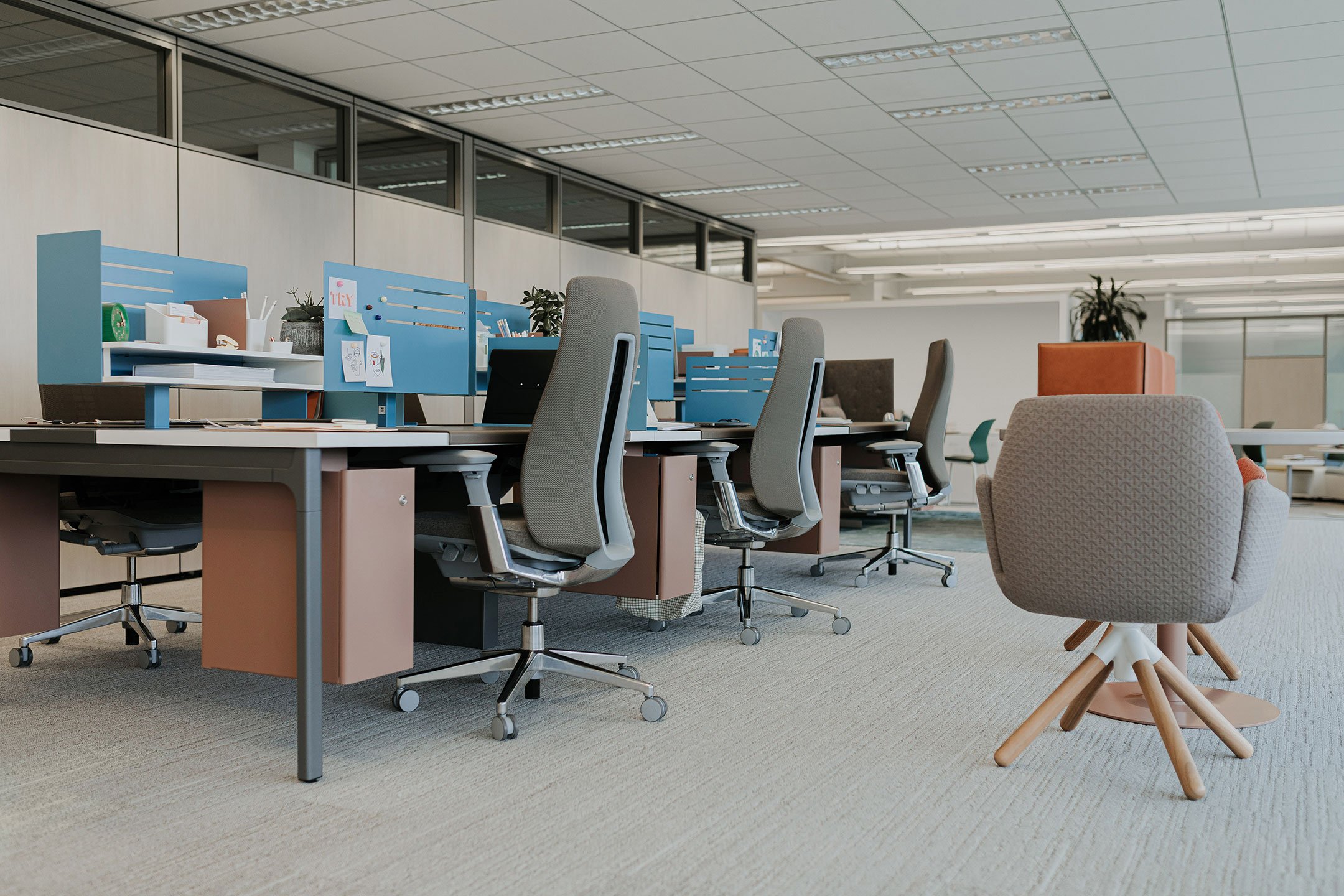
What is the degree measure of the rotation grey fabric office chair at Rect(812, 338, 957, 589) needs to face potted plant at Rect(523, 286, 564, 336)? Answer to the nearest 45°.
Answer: approximately 45° to its left

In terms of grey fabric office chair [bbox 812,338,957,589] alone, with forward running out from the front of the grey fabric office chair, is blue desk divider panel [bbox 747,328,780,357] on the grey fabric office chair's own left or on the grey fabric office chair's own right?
on the grey fabric office chair's own right

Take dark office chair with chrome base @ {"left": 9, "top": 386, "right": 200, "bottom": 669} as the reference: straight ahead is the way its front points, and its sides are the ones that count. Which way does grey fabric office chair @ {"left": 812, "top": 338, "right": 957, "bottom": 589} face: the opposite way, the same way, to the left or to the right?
the opposite way

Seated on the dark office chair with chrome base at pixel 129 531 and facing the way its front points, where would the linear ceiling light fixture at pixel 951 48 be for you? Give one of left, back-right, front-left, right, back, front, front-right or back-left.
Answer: front-left

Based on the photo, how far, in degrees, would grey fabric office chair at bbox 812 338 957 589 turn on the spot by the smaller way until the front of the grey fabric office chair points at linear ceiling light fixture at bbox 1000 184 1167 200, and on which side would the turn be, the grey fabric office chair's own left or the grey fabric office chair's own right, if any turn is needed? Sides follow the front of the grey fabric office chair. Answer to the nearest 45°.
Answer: approximately 90° to the grey fabric office chair's own right

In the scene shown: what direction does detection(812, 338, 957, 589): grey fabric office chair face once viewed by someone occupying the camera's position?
facing to the left of the viewer

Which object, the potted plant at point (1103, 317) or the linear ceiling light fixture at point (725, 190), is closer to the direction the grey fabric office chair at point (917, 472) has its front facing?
the linear ceiling light fixture

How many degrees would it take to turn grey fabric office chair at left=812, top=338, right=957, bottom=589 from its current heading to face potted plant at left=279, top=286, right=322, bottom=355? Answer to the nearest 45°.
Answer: approximately 45° to its left

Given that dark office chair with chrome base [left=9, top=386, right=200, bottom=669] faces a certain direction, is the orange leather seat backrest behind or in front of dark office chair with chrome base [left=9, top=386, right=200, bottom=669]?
in front

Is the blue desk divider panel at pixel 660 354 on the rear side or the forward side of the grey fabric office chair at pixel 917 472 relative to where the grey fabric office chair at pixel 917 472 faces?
on the forward side

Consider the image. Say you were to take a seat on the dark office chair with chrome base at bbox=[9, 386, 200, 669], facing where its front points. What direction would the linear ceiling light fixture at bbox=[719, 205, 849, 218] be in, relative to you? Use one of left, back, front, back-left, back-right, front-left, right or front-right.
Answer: left

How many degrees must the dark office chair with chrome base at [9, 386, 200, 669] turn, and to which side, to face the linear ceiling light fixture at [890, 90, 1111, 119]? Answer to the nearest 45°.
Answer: approximately 45° to its left

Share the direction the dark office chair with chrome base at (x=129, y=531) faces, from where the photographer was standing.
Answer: facing the viewer and to the right of the viewer

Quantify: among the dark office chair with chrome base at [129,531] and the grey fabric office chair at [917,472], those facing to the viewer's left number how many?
1
